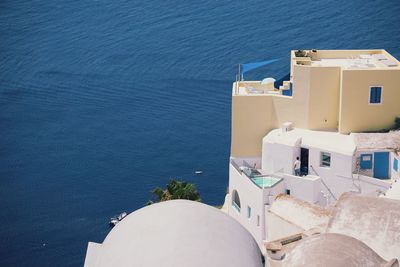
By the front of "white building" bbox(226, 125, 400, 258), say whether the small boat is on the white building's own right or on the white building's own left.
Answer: on the white building's own right

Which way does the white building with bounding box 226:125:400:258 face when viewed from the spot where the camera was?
facing the viewer and to the left of the viewer

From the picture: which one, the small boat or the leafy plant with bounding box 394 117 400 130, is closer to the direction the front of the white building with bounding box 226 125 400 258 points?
the small boat

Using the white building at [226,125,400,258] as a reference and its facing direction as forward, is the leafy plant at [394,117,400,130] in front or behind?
behind
